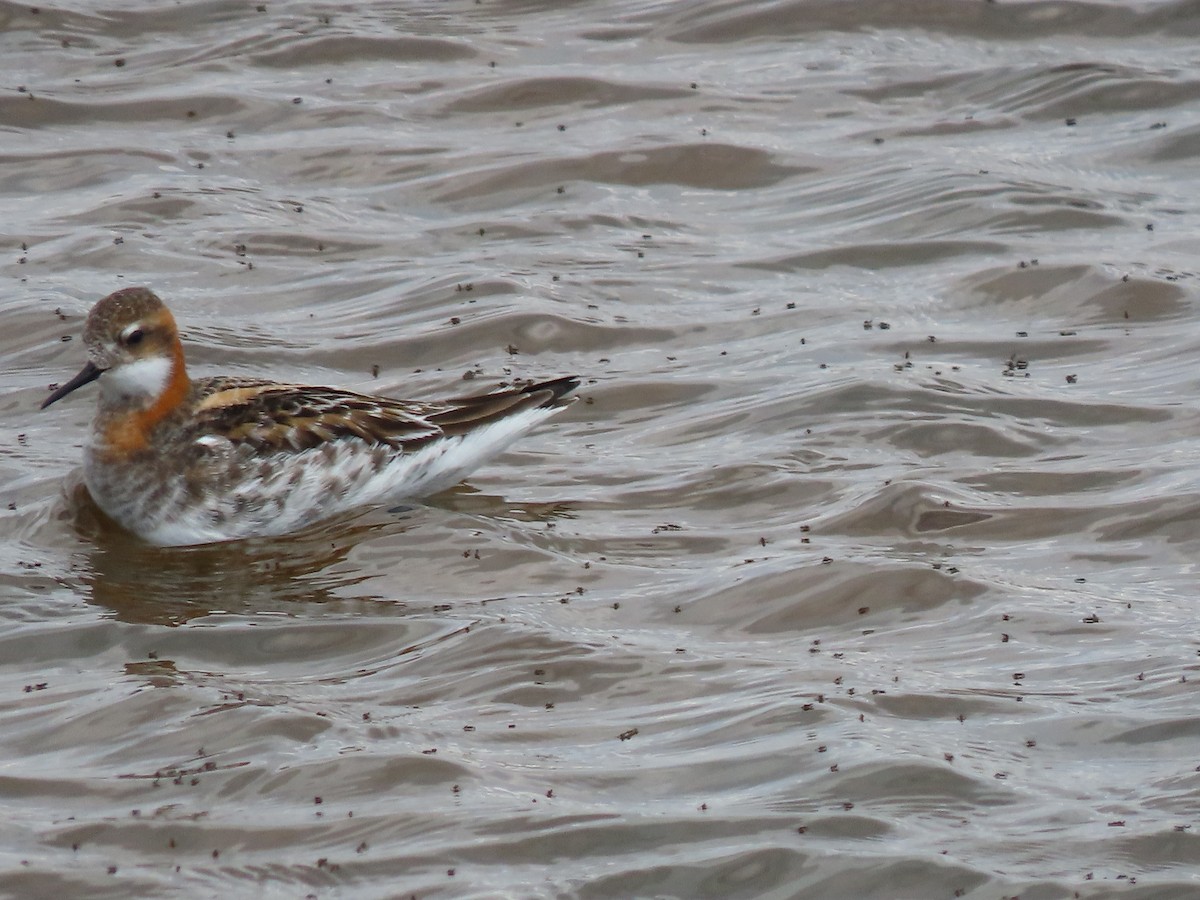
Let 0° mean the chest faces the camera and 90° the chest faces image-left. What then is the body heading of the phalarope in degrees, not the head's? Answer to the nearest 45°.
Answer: approximately 90°
